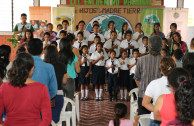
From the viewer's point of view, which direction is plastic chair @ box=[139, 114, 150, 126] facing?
away from the camera

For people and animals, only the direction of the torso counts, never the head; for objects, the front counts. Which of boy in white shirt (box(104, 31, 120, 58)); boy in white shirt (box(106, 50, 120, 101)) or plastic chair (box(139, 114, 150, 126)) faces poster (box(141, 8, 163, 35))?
the plastic chair

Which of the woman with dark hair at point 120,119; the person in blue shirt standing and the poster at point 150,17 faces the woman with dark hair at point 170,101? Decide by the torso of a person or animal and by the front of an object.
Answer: the poster

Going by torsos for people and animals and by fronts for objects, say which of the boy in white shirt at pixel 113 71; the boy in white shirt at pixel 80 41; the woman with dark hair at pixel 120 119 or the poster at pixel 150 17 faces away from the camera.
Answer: the woman with dark hair

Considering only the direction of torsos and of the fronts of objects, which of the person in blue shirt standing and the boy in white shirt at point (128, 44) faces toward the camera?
the boy in white shirt

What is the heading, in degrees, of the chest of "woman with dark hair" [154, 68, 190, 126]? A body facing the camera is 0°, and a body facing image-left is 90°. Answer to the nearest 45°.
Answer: approximately 135°

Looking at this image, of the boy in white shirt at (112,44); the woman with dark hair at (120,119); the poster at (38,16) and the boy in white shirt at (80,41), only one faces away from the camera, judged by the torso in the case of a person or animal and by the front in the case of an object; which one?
the woman with dark hair

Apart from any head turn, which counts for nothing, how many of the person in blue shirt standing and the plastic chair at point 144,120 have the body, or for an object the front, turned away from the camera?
2

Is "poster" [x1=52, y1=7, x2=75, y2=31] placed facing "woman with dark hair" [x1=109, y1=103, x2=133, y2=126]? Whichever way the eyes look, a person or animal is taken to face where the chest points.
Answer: yes

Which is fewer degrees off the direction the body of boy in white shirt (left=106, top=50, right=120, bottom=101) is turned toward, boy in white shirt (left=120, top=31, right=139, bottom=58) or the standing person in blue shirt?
the standing person in blue shirt

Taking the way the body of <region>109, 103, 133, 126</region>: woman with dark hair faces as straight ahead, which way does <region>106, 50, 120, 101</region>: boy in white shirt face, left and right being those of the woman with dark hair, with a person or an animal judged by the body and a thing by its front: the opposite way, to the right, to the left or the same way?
the opposite way

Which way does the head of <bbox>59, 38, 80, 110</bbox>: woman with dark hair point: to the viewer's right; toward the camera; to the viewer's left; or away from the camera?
away from the camera

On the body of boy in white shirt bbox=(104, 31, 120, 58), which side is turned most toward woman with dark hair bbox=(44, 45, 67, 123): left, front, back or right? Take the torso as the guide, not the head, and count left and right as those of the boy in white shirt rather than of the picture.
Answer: front

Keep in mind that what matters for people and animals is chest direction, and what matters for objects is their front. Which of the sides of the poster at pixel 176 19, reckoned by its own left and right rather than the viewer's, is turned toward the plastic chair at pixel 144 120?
front

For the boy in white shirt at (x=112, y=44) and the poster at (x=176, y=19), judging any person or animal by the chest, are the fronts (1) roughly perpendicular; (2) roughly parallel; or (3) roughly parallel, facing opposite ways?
roughly parallel

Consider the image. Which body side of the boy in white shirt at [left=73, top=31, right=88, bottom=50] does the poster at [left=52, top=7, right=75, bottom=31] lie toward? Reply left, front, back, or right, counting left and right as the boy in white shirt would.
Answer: back

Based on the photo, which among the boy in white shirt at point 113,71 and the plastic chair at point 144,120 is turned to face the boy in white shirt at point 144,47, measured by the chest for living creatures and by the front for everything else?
the plastic chair

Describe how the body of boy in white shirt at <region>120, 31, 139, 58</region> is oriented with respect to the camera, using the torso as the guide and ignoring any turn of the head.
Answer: toward the camera

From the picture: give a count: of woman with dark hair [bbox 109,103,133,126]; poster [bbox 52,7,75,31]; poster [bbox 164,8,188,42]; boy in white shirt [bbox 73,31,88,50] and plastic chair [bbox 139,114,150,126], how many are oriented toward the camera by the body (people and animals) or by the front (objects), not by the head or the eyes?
3
